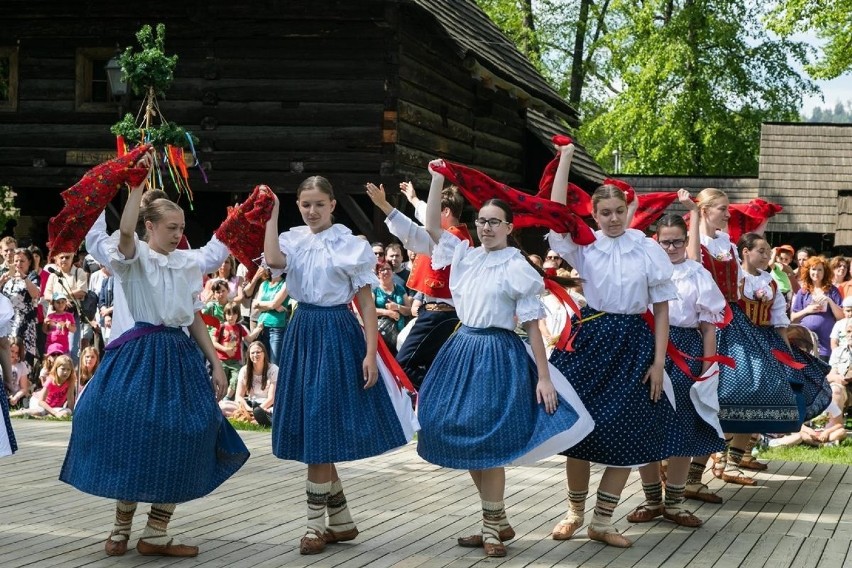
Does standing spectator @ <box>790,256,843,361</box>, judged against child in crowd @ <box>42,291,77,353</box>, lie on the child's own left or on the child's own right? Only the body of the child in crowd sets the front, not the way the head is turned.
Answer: on the child's own left

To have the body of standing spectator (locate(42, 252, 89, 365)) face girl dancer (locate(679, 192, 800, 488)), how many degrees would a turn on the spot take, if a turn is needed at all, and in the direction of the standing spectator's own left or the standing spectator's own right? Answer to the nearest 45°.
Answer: approximately 45° to the standing spectator's own left

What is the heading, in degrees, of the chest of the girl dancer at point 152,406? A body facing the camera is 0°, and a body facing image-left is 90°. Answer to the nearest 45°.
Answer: approximately 315°

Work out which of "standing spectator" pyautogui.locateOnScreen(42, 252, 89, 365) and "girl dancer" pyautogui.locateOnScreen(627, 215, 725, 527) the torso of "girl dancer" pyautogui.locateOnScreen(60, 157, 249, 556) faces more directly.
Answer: the girl dancer

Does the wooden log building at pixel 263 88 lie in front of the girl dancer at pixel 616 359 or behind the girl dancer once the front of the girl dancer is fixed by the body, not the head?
behind

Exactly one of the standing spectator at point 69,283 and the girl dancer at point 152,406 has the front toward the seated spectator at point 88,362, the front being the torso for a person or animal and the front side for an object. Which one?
the standing spectator

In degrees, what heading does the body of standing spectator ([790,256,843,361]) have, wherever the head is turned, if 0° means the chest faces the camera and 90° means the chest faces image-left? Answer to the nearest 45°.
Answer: approximately 0°
